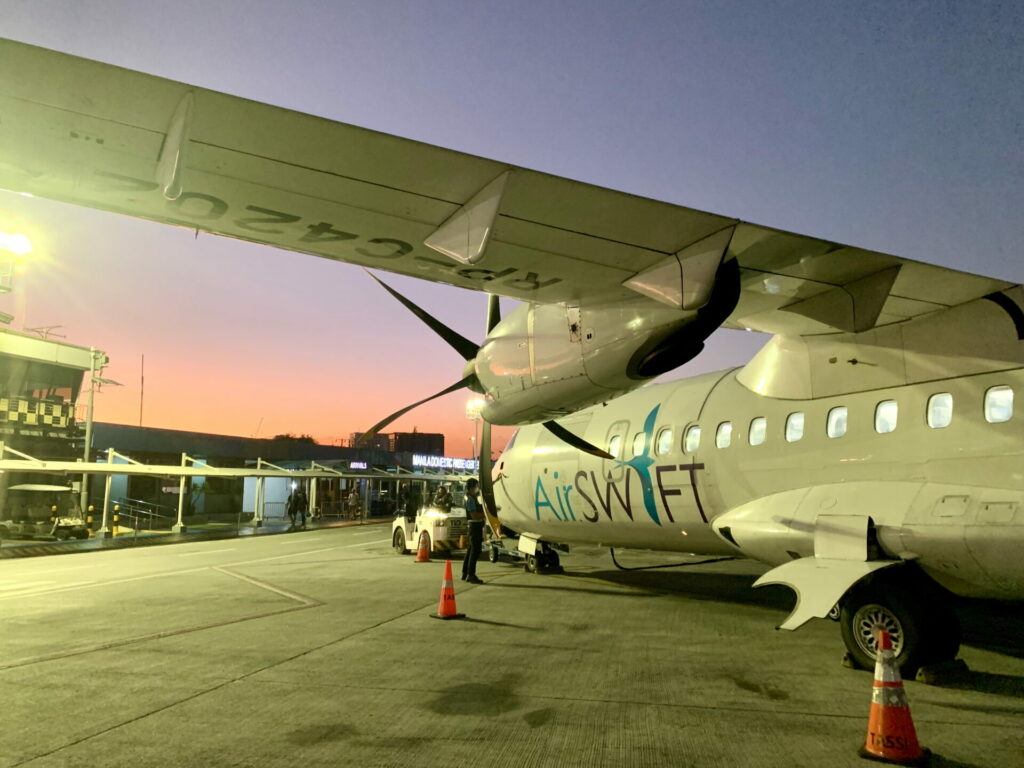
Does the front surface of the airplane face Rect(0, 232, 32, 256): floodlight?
yes

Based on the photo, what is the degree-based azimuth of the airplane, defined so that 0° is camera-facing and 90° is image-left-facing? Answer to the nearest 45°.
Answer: approximately 135°

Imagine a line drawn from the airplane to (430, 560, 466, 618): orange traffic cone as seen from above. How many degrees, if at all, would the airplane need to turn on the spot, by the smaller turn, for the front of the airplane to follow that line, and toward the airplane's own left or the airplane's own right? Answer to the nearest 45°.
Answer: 0° — it already faces it

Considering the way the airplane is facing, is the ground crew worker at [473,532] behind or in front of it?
in front
